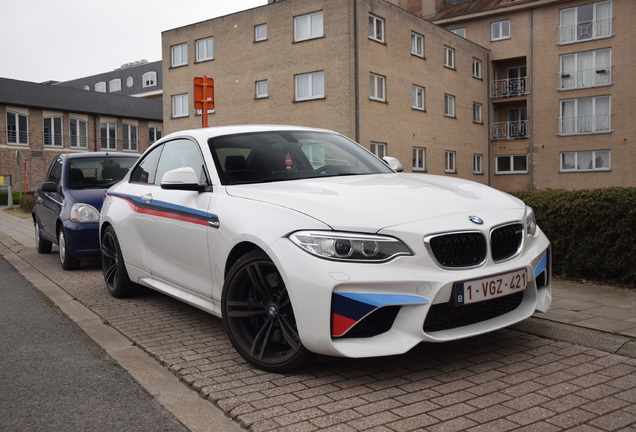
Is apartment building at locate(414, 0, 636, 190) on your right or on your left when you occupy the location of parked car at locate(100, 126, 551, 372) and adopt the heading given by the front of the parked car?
on your left

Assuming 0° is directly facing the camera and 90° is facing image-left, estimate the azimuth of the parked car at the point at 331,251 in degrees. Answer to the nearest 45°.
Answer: approximately 315°

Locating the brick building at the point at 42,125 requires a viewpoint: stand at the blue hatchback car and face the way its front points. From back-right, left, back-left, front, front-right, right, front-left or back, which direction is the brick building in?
back-left

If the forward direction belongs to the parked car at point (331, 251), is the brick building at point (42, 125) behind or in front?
behind

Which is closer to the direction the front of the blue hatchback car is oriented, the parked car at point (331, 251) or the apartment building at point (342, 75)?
the parked car

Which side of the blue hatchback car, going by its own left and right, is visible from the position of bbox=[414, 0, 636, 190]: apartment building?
left

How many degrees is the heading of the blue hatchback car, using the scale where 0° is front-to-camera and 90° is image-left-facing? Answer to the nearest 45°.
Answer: approximately 315°
